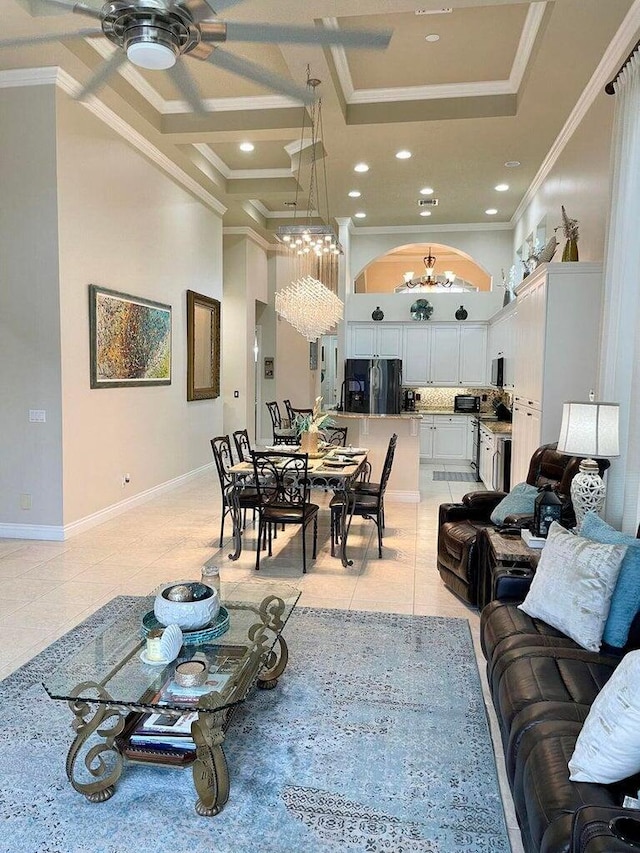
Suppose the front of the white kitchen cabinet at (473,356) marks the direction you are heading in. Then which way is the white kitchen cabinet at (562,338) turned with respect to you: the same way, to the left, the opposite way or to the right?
to the right

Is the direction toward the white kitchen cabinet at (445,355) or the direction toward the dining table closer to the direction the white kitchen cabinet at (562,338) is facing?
the dining table

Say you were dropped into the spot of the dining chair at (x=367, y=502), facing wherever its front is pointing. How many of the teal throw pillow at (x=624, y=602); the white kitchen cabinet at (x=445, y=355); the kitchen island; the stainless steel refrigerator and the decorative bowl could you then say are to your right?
3

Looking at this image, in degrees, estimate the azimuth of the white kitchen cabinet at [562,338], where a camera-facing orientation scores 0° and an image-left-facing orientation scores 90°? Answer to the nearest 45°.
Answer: approximately 90°

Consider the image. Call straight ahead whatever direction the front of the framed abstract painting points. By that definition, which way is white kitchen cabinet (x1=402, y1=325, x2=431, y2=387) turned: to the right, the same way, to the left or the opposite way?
to the right

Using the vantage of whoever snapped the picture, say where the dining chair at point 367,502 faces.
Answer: facing to the left of the viewer

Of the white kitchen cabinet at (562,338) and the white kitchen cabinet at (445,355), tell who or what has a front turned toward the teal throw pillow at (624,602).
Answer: the white kitchen cabinet at (445,355)

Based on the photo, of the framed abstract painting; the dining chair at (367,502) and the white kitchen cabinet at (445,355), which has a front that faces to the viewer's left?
the dining chair

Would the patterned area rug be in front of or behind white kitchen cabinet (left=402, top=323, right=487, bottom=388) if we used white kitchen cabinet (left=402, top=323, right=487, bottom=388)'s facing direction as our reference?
in front

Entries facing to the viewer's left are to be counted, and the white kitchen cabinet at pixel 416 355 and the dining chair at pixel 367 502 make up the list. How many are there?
1

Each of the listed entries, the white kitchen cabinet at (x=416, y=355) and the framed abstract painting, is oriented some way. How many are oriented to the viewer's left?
0

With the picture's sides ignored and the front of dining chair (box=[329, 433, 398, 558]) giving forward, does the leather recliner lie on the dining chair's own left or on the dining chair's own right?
on the dining chair's own left

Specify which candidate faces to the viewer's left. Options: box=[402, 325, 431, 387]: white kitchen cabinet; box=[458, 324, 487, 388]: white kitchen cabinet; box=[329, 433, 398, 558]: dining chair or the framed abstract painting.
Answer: the dining chair

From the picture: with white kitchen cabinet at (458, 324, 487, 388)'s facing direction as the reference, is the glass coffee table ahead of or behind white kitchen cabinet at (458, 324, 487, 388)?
ahead

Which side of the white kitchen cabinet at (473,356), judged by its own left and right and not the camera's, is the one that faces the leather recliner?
front

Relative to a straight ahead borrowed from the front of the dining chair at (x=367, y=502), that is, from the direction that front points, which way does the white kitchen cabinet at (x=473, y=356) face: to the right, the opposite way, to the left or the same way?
to the left

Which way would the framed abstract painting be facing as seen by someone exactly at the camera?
facing the viewer and to the right of the viewer

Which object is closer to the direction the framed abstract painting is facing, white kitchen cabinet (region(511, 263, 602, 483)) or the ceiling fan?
the white kitchen cabinet
